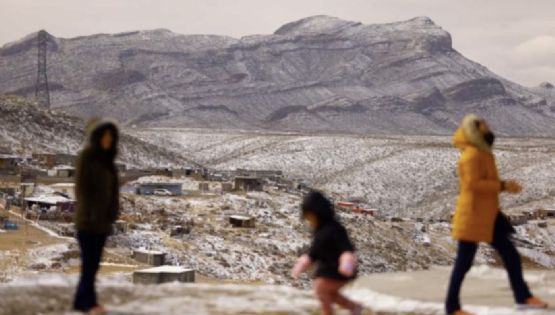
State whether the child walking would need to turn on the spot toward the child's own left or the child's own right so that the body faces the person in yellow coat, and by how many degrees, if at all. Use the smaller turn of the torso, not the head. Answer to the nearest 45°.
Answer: approximately 135° to the child's own right

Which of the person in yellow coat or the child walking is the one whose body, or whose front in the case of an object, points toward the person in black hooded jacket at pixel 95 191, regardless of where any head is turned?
the child walking

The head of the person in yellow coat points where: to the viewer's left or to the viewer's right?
to the viewer's right

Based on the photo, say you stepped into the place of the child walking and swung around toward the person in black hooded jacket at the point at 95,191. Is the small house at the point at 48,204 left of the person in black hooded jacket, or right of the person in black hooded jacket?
right

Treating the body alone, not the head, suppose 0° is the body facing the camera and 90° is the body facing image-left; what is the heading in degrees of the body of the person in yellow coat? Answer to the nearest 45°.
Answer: approximately 270°

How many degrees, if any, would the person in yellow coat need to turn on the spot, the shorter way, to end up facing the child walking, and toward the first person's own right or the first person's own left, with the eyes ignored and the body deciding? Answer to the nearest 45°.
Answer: approximately 135° to the first person's own right

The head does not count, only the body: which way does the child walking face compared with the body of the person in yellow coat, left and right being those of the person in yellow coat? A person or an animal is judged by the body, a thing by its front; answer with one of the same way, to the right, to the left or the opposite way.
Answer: the opposite way

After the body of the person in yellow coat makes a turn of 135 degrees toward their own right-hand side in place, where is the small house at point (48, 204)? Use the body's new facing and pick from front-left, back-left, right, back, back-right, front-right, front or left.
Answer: right

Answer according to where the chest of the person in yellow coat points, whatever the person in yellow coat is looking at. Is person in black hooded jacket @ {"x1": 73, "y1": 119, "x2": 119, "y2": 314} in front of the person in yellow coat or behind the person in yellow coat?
behind

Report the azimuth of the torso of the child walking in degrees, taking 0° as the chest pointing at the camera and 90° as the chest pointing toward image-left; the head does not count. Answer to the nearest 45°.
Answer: approximately 90°
